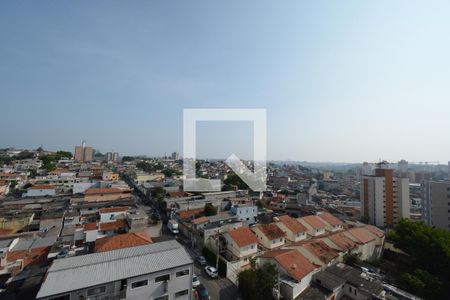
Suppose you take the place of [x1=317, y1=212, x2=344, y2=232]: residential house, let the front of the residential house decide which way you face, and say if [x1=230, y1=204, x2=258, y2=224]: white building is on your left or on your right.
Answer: on your right

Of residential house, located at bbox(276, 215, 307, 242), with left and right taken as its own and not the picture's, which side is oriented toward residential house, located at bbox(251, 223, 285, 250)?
right

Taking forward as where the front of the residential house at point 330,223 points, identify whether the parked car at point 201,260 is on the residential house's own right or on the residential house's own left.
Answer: on the residential house's own right

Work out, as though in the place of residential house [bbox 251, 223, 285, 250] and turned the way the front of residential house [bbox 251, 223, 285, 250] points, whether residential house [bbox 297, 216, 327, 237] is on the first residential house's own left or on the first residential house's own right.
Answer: on the first residential house's own left
